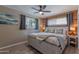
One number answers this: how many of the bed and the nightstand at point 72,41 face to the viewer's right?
0

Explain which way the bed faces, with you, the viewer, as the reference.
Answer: facing the viewer and to the left of the viewer

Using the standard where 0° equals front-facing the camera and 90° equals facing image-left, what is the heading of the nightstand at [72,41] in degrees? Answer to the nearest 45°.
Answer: approximately 45°
